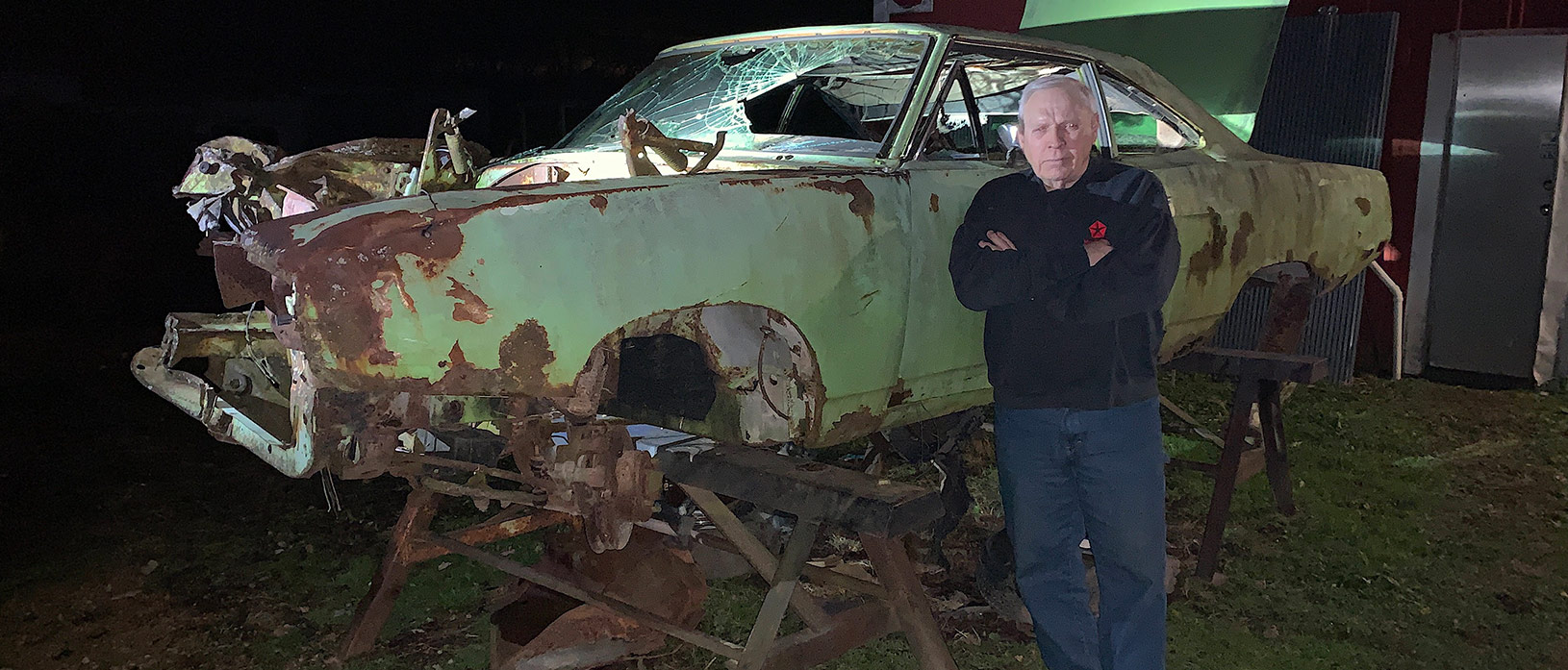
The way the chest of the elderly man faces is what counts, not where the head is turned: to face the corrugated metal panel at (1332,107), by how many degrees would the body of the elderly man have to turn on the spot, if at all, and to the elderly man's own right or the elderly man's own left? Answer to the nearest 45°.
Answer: approximately 180°

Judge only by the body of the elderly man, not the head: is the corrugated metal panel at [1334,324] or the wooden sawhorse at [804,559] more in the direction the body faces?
the wooden sawhorse

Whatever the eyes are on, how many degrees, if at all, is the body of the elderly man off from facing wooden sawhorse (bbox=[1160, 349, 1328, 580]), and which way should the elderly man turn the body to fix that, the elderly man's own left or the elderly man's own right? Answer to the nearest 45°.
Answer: approximately 180°

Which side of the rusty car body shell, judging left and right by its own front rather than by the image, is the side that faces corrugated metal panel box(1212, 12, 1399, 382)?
back

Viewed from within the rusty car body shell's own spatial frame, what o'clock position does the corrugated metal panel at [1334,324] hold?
The corrugated metal panel is roughly at 6 o'clock from the rusty car body shell.

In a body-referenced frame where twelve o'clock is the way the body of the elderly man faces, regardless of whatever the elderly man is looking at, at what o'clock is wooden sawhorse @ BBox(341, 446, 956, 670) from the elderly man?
The wooden sawhorse is roughly at 3 o'clock from the elderly man.

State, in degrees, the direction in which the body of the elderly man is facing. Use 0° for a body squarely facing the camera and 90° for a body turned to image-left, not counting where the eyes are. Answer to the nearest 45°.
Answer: approximately 0°
